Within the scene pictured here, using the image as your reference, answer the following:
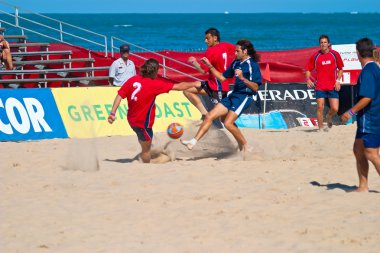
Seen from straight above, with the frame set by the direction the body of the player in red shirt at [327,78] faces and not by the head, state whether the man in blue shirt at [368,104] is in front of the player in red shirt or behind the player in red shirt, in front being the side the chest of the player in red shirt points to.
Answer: in front

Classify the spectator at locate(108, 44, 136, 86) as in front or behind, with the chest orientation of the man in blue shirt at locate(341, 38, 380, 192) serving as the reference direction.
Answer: in front

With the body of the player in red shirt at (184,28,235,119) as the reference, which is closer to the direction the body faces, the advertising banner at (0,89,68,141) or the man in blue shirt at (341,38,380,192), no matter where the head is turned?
the advertising banner

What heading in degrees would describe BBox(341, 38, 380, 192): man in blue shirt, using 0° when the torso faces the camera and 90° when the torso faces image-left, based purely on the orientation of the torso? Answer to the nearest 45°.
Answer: approximately 135°

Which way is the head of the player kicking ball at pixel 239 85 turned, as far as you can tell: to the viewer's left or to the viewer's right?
to the viewer's left

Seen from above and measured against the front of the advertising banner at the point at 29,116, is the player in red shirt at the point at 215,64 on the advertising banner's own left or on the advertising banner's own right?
on the advertising banner's own left

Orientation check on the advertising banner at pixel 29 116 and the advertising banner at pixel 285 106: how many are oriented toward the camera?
2

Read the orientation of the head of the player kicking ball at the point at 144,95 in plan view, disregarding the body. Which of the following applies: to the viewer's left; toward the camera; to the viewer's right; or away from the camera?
away from the camera

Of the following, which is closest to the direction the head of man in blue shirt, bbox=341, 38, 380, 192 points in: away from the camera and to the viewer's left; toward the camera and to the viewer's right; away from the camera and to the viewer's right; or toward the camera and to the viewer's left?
away from the camera and to the viewer's left
